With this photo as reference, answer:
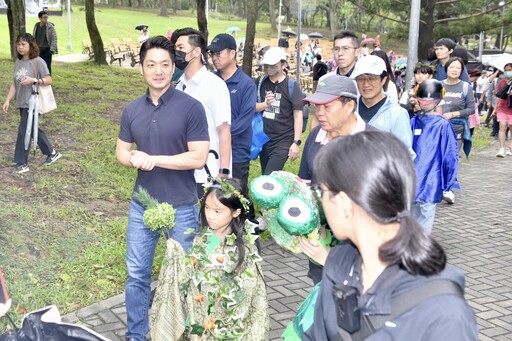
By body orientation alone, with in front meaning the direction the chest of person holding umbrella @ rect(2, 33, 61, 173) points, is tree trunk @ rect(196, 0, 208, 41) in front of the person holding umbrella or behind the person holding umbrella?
behind

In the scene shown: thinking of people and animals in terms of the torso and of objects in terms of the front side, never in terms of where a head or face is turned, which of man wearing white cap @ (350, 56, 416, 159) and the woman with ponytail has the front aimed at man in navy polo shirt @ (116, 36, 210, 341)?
the man wearing white cap

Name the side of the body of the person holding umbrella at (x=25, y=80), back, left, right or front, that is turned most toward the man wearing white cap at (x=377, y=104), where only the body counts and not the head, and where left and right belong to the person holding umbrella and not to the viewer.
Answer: left

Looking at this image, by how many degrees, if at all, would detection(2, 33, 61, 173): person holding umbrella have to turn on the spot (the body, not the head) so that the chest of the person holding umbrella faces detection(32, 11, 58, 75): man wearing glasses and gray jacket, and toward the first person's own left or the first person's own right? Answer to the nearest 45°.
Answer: approximately 135° to the first person's own right

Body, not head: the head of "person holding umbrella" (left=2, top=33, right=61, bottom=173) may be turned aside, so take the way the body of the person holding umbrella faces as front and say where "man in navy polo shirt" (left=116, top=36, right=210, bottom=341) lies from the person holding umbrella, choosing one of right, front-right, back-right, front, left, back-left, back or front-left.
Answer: front-left

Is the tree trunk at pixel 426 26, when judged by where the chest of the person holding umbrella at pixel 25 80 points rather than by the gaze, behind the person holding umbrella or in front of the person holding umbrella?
behind

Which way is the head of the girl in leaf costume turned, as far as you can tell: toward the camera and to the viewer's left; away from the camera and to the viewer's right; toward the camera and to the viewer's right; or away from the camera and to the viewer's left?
toward the camera and to the viewer's left

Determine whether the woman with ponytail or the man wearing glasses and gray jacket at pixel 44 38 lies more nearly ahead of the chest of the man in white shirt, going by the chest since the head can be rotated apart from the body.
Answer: the woman with ponytail

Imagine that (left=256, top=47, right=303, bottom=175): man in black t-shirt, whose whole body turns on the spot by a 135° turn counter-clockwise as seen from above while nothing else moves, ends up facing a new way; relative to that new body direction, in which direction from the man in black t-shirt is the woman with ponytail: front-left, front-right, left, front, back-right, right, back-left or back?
right

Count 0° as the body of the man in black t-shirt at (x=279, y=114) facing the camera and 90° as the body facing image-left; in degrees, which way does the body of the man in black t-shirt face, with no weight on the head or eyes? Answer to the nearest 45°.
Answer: approximately 45°

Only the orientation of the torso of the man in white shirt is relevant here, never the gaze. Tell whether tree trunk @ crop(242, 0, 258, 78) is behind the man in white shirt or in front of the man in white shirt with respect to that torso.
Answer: behind
